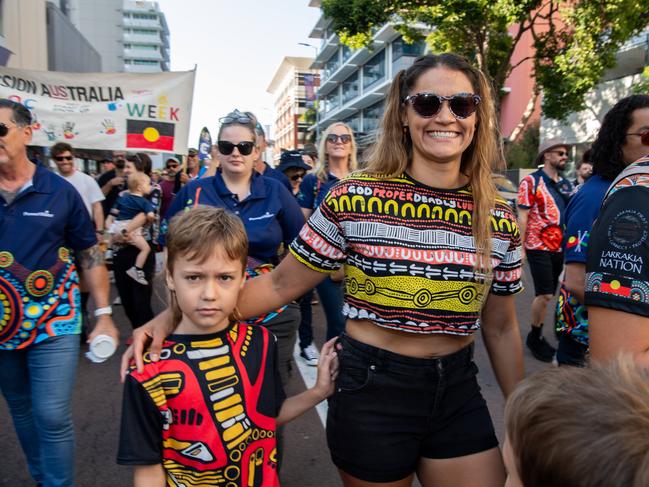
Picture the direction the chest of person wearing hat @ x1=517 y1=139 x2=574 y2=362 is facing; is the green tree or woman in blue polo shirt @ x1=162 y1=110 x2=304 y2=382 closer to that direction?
the woman in blue polo shirt

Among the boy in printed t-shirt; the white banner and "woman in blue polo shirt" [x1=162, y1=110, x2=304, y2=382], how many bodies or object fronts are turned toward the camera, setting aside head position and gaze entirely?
3

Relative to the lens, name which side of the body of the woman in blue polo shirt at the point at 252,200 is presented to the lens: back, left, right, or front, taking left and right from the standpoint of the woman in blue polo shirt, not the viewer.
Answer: front

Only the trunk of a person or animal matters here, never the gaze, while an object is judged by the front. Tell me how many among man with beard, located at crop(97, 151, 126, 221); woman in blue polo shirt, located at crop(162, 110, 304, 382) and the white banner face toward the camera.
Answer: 3

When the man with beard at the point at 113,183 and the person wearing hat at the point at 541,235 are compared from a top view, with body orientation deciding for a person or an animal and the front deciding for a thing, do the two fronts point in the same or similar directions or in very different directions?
same or similar directions

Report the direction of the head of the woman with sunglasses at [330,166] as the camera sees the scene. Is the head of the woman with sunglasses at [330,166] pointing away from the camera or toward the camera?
toward the camera

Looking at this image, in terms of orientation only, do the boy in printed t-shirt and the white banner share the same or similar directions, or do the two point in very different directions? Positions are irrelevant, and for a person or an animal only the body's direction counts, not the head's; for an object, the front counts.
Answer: same or similar directions

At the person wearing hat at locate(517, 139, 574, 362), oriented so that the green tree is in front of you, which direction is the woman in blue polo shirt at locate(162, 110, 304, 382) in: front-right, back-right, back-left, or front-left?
back-left

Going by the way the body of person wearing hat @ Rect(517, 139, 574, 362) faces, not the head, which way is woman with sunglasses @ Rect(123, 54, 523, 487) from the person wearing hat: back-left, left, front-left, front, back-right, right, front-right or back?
front-right

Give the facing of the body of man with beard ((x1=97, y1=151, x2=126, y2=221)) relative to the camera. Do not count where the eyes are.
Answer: toward the camera

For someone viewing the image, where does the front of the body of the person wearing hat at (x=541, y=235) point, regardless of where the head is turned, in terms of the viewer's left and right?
facing the viewer and to the right of the viewer

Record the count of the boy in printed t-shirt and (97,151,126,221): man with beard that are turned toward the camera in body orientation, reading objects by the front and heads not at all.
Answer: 2

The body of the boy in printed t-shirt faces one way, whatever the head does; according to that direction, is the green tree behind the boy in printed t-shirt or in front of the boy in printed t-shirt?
behind
